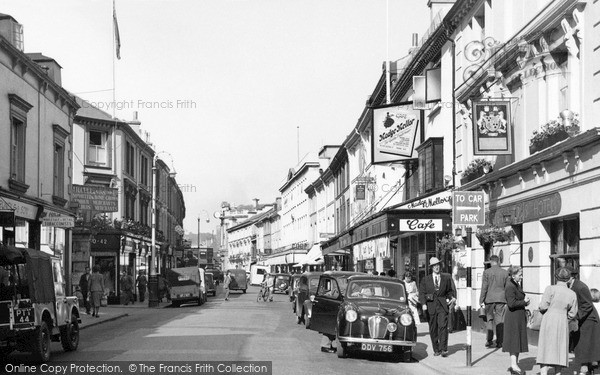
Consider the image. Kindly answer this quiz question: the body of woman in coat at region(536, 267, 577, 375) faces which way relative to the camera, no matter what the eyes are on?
away from the camera

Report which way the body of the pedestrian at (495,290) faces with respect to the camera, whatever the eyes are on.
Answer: away from the camera

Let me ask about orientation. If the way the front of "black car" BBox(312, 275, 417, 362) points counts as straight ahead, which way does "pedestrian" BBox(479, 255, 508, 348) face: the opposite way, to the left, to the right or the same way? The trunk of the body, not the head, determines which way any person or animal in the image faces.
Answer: the opposite way

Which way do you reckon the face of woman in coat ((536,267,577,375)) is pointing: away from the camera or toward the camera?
away from the camera

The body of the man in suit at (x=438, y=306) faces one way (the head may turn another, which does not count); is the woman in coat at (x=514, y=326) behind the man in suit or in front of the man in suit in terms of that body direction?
in front
